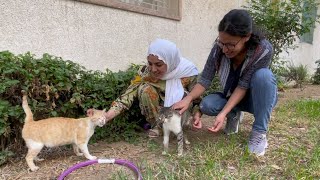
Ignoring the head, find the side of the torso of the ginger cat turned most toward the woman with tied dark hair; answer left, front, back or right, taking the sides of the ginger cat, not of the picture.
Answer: front

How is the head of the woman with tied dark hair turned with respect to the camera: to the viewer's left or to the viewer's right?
to the viewer's left

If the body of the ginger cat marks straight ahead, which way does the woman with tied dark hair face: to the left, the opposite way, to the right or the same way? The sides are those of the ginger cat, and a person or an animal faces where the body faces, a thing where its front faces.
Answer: the opposite way

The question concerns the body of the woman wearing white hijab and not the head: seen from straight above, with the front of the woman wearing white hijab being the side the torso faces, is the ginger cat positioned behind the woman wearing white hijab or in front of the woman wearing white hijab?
in front

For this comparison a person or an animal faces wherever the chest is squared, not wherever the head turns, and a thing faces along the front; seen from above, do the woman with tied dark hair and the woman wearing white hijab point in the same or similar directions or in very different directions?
same or similar directions

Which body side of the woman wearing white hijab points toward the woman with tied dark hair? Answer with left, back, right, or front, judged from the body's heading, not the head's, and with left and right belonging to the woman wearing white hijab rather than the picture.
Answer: left

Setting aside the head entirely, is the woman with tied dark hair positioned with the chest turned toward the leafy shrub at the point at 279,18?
no

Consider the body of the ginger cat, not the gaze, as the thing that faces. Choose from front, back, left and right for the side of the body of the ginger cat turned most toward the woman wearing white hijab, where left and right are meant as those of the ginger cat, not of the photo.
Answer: front

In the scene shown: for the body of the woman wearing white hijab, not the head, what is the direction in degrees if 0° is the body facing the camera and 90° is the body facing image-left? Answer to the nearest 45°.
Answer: approximately 45°

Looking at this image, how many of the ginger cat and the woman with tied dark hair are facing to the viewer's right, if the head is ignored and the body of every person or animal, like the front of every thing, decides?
1

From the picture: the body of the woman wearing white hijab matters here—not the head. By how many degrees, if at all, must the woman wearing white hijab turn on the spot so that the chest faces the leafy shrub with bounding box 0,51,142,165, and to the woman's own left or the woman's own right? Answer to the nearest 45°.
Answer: approximately 45° to the woman's own right

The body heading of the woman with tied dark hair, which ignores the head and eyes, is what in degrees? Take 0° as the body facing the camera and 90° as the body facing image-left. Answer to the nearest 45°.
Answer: approximately 45°

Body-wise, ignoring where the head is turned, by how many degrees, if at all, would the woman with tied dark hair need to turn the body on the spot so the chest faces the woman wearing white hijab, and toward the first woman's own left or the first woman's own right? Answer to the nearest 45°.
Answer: approximately 45° to the first woman's own right

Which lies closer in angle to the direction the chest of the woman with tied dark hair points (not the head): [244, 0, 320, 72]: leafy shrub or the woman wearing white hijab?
the woman wearing white hijab

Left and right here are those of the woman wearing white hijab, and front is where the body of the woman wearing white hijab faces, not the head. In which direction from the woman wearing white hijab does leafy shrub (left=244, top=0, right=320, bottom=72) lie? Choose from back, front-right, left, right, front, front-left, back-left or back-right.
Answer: back

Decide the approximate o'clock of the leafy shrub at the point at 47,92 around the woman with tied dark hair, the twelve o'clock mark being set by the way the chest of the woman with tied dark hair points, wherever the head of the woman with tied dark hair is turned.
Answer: The leafy shrub is roughly at 1 o'clock from the woman with tied dark hair.

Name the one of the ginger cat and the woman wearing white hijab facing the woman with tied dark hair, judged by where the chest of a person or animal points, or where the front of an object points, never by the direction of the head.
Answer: the ginger cat

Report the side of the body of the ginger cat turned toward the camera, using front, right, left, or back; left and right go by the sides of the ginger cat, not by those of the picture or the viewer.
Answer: right

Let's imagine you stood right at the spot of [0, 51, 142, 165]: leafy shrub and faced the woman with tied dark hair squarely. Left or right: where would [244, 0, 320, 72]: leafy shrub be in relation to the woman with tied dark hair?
left
